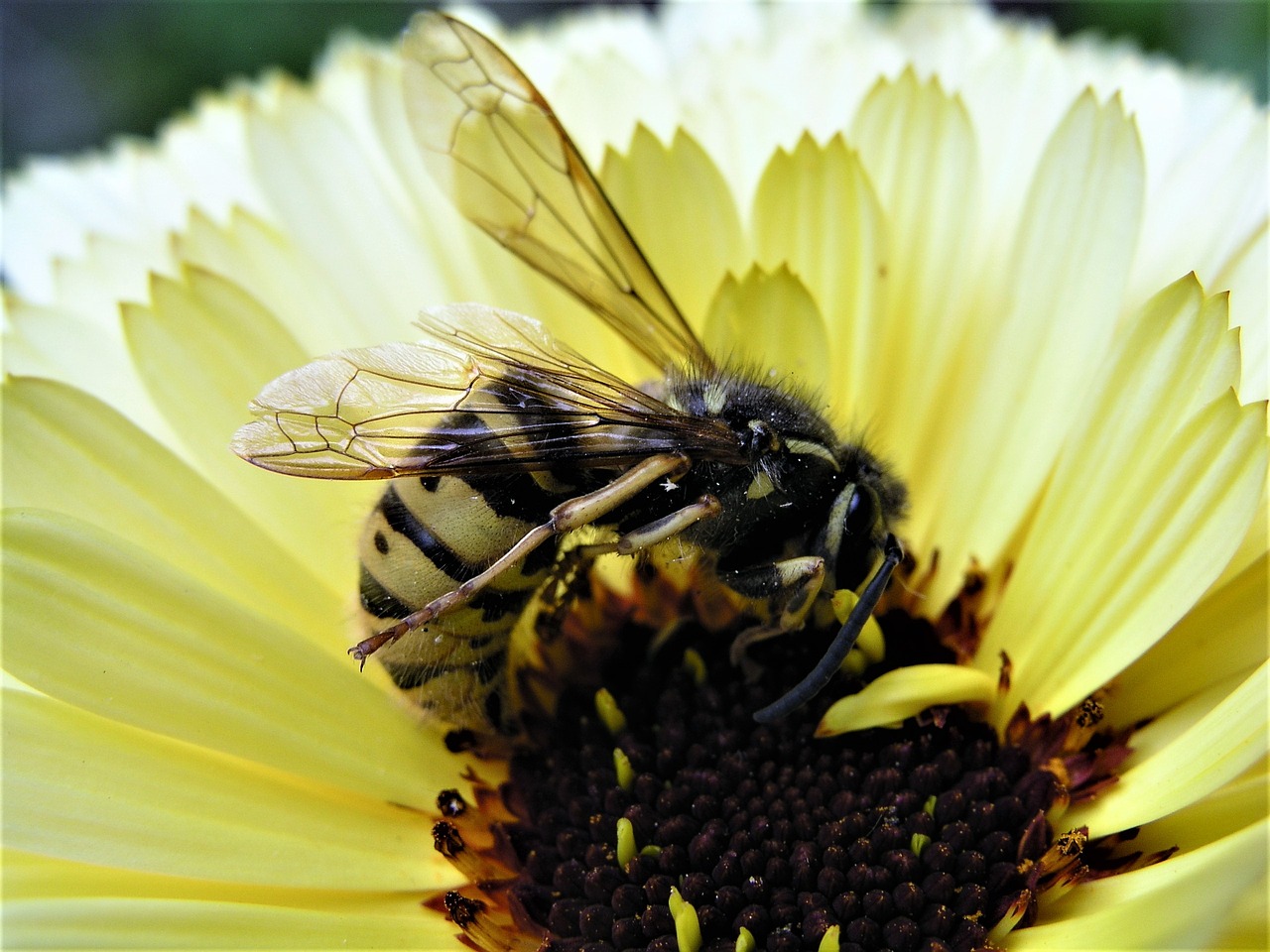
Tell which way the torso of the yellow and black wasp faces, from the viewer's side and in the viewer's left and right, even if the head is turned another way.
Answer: facing to the right of the viewer
